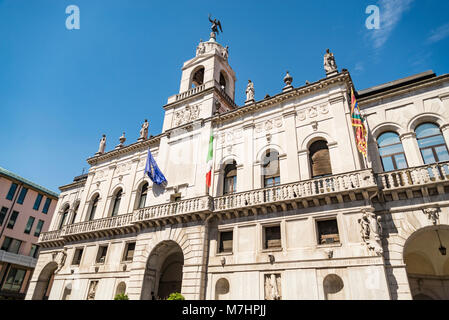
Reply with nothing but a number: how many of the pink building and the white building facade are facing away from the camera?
0

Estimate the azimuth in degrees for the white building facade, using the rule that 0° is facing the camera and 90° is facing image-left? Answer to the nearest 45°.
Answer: approximately 45°

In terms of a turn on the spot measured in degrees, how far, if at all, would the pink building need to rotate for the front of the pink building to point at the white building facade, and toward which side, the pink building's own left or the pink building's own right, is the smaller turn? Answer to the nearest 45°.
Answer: approximately 45° to the pink building's own right

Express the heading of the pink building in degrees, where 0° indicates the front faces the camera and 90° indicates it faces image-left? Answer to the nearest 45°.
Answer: approximately 315°

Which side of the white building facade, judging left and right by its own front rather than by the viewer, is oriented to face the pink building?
right
